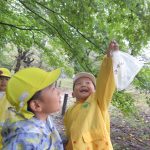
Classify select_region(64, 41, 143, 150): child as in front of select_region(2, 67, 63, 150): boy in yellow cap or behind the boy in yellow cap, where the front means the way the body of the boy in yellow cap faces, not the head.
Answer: in front

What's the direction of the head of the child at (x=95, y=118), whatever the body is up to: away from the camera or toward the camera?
toward the camera

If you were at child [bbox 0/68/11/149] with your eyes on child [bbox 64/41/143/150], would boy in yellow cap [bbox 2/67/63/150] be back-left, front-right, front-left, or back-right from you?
front-right

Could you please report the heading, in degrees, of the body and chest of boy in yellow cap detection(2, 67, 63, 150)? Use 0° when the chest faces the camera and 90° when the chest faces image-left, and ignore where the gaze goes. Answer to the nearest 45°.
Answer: approximately 270°
